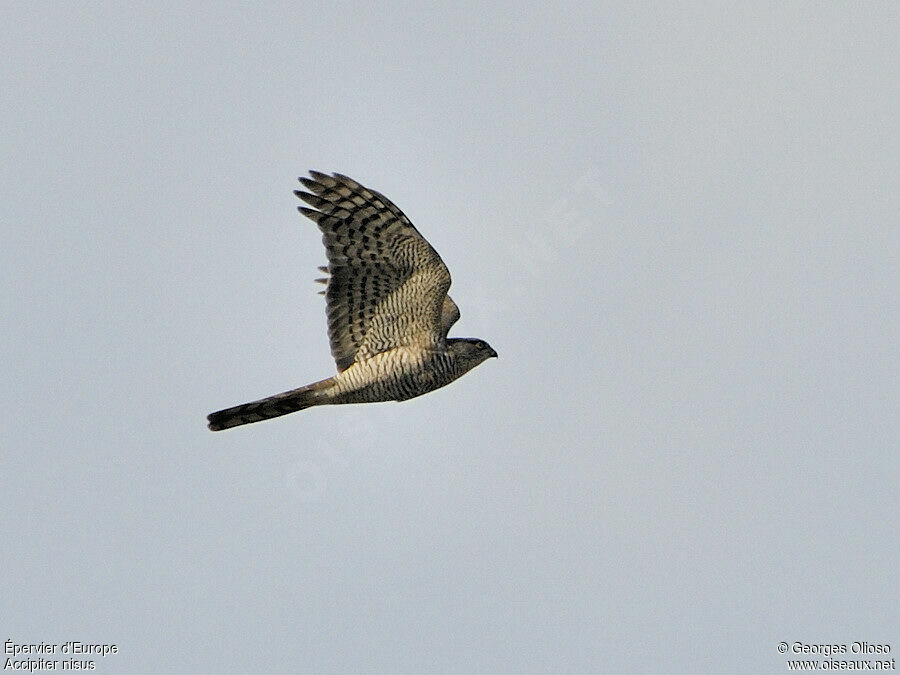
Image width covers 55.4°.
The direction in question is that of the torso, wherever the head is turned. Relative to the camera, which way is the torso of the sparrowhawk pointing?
to the viewer's right
